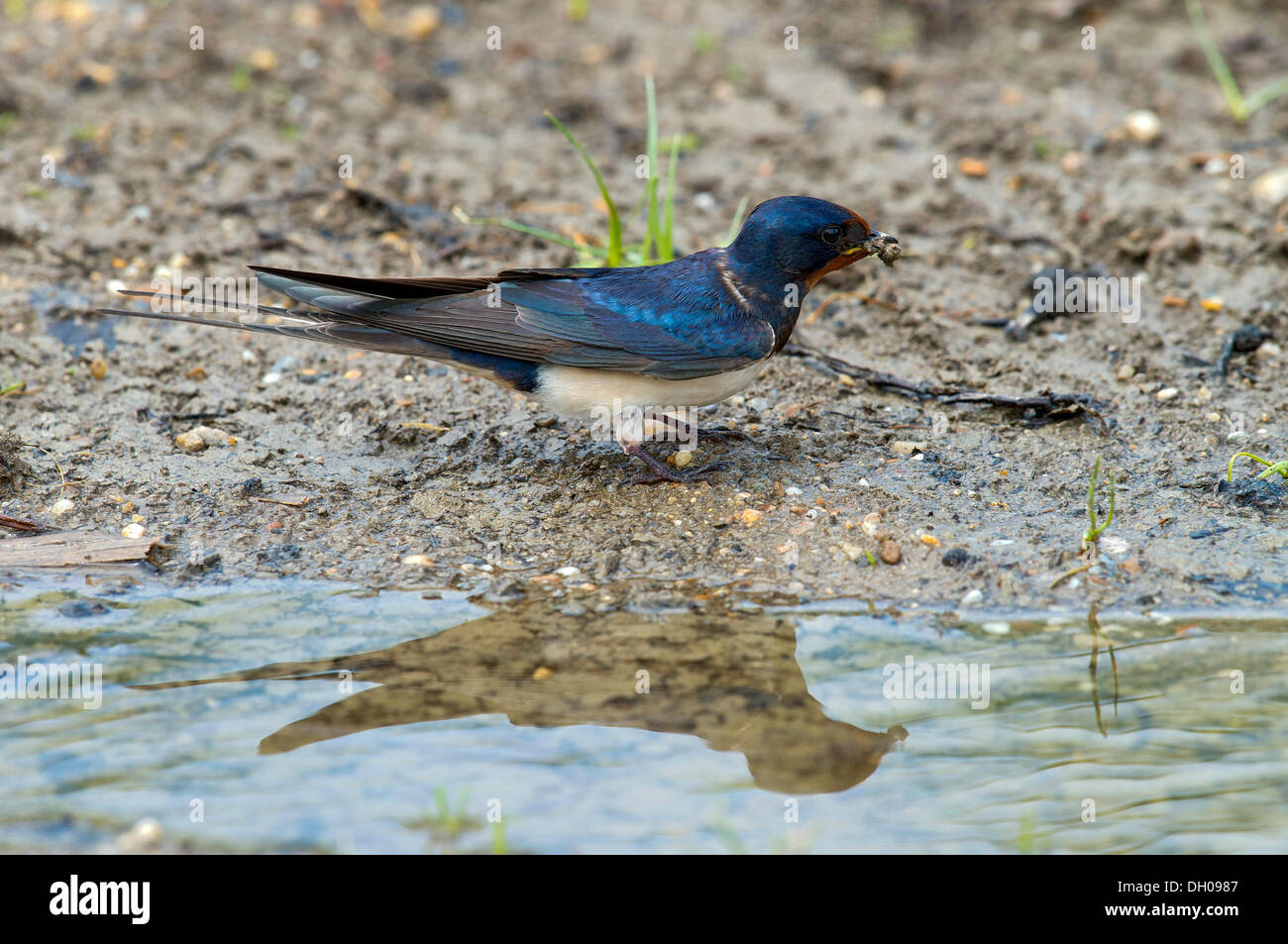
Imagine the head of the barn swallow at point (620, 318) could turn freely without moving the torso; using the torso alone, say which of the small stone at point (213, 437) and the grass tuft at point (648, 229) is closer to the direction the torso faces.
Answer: the grass tuft

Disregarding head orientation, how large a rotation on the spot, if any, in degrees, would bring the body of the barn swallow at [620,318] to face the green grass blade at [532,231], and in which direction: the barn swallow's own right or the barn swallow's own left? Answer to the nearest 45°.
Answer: approximately 90° to the barn swallow's own left

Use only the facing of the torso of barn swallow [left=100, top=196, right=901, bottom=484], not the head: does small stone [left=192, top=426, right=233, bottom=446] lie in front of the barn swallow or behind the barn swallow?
behind

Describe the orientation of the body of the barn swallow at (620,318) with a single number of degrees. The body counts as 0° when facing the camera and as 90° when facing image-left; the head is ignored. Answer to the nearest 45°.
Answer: approximately 270°

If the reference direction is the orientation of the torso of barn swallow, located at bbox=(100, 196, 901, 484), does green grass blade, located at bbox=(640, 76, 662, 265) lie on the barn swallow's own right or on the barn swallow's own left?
on the barn swallow's own left

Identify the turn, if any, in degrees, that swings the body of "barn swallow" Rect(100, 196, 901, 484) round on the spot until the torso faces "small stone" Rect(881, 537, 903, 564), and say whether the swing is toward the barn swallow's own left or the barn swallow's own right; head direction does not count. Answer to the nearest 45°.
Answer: approximately 45° to the barn swallow's own right

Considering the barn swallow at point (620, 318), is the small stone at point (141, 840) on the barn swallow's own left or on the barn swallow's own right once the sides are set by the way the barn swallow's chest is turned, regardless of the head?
on the barn swallow's own right

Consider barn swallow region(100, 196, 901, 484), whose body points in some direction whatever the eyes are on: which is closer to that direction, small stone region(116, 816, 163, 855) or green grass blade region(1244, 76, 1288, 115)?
the green grass blade
